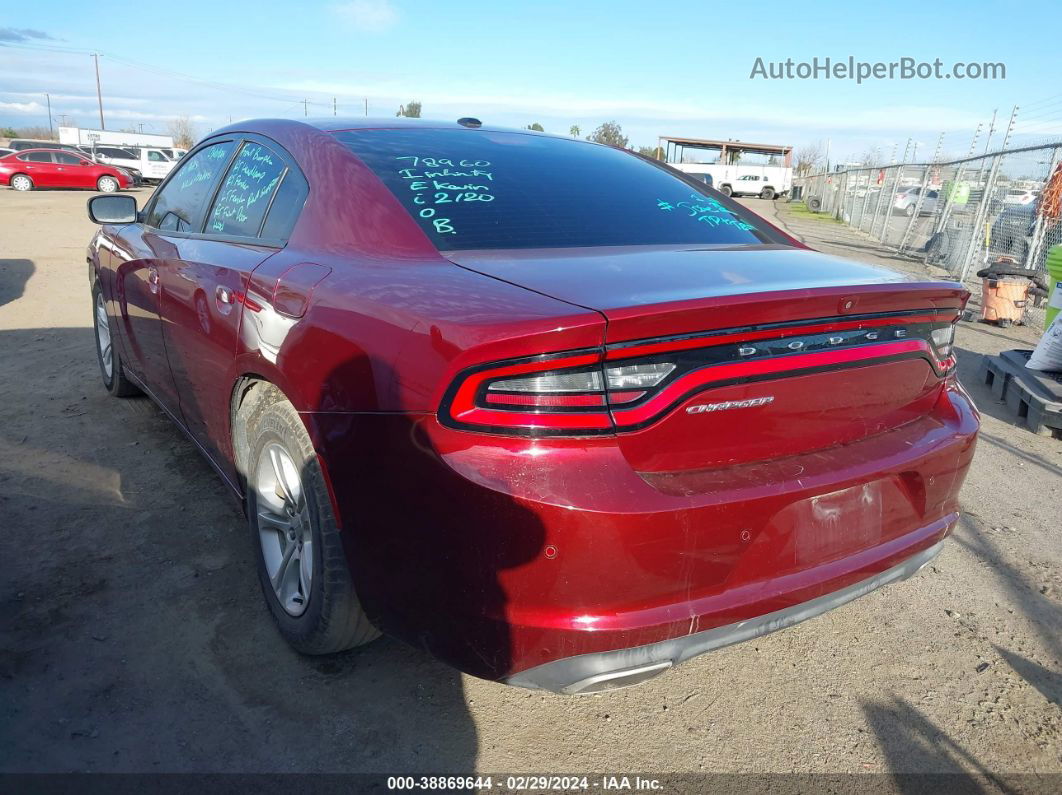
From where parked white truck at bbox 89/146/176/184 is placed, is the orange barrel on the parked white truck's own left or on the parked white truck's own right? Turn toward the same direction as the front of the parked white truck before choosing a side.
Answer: on the parked white truck's own right

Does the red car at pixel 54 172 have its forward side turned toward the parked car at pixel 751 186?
yes

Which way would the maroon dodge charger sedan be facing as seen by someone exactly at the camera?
facing away from the viewer and to the left of the viewer

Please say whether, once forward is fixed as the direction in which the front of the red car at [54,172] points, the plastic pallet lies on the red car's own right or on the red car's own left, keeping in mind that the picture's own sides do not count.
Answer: on the red car's own right

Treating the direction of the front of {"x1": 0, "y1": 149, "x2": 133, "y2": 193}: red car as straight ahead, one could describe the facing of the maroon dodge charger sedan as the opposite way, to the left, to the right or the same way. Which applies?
to the left

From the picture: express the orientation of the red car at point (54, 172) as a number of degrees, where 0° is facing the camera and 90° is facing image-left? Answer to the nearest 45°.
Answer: approximately 270°

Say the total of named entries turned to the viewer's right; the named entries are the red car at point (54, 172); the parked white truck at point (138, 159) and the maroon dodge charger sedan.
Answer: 2

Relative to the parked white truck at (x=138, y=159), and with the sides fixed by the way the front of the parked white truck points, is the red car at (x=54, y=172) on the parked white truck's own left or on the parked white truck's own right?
on the parked white truck's own right

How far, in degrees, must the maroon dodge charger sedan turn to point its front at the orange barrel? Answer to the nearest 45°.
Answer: approximately 90° to its right

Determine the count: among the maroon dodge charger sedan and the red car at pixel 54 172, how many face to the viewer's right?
1

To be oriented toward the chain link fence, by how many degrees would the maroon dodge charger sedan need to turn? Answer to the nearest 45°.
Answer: approximately 90° to its right

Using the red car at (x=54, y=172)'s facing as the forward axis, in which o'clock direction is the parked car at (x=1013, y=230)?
The parked car is roughly at 2 o'clock from the red car.
